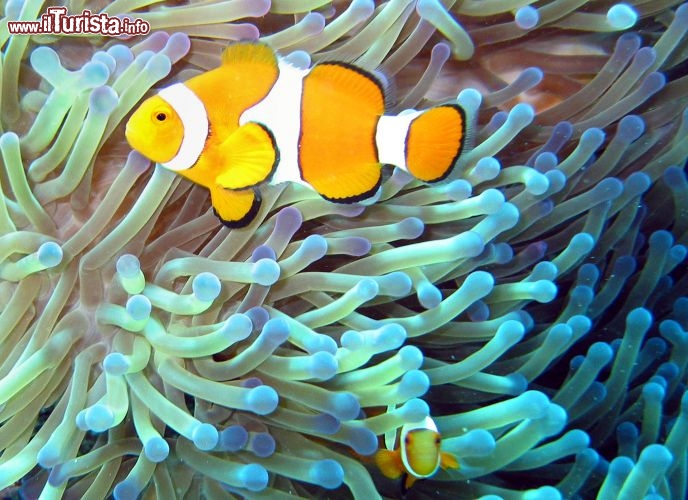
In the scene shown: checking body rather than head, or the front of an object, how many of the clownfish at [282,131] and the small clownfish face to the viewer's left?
1

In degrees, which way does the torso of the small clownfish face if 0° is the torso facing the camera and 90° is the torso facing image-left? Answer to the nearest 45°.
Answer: approximately 0°

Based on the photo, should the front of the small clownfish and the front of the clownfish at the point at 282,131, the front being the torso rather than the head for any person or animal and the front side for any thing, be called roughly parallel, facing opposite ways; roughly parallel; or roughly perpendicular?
roughly perpendicular

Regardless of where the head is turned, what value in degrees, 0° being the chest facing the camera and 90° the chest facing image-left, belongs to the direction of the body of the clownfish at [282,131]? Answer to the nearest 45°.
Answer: approximately 90°
